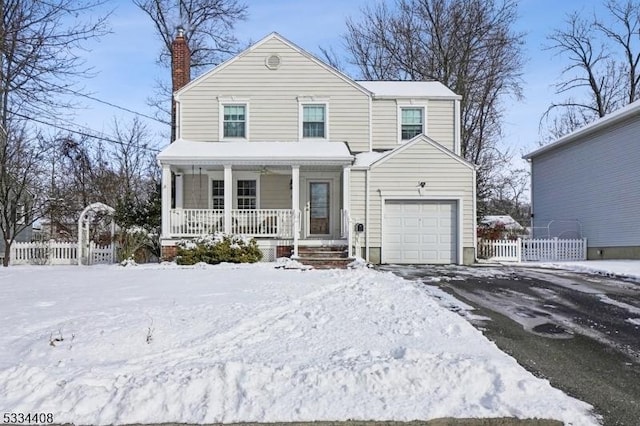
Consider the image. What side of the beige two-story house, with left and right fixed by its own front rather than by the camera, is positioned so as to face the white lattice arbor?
right

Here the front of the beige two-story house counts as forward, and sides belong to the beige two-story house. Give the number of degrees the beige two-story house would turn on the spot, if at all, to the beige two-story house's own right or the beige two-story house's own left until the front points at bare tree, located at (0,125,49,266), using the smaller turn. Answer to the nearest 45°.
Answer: approximately 90° to the beige two-story house's own right

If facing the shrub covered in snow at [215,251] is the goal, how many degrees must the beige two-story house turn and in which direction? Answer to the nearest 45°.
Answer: approximately 45° to its right

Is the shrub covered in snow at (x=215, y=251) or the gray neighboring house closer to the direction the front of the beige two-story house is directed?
the shrub covered in snow

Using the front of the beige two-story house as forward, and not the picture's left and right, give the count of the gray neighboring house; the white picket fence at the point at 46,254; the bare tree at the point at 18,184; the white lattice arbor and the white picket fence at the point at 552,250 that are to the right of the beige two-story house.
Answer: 3

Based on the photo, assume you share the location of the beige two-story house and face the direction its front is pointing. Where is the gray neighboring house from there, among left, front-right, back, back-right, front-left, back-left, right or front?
left

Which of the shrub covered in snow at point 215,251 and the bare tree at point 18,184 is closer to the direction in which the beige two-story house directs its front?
the shrub covered in snow

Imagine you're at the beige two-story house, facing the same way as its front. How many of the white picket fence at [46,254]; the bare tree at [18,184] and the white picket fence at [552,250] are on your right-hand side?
2

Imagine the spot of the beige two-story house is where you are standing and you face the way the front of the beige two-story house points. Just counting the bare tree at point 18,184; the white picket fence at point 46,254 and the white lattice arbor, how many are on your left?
0

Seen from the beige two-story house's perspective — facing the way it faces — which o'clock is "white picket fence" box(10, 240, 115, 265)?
The white picket fence is roughly at 3 o'clock from the beige two-story house.

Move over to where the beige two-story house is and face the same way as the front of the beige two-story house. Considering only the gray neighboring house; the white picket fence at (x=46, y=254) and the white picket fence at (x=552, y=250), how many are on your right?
1

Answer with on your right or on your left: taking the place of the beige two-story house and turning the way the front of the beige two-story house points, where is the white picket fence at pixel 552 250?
on your left

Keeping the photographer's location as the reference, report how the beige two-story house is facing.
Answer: facing the viewer
